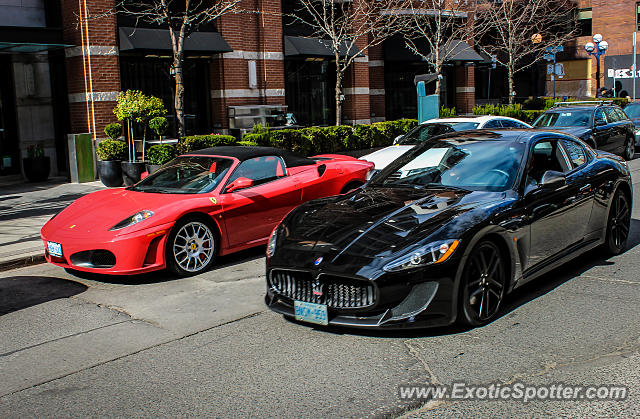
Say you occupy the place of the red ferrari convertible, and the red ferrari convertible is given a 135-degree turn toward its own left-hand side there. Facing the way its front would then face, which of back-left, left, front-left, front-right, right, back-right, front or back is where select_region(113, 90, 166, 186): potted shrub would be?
left

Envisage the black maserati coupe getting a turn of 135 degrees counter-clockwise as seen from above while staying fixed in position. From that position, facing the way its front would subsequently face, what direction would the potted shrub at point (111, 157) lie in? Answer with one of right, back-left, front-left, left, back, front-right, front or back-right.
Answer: back-left

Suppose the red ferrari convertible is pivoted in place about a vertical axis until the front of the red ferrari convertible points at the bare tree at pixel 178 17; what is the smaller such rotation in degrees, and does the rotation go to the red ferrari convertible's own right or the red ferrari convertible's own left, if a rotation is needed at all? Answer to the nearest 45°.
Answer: approximately 135° to the red ferrari convertible's own right

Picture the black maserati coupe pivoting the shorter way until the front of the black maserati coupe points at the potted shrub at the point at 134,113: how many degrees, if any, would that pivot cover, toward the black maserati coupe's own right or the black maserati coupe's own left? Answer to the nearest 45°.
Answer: approximately 90° to the black maserati coupe's own right

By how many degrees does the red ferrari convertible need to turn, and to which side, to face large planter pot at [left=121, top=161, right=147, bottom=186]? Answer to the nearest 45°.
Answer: approximately 135° to its right

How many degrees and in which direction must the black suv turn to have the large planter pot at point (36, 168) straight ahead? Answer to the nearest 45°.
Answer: approximately 45° to its right

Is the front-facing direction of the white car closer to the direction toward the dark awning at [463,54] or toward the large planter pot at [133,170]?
the large planter pot

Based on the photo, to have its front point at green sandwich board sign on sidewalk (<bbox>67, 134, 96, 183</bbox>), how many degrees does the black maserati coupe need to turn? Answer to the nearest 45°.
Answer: approximately 90° to its right

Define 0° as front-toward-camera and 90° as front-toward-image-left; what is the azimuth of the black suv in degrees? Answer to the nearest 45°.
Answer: approximately 45°

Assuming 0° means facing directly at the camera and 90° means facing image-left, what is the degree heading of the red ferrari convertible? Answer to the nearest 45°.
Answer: approximately 45°

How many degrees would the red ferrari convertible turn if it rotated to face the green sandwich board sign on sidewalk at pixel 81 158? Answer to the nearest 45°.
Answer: approximately 135° to its right

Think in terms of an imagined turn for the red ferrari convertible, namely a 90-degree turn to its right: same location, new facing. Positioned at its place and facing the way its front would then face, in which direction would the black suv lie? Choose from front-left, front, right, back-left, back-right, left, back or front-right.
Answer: right
